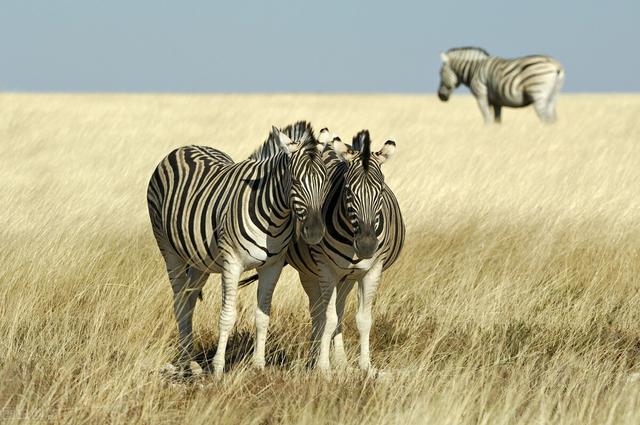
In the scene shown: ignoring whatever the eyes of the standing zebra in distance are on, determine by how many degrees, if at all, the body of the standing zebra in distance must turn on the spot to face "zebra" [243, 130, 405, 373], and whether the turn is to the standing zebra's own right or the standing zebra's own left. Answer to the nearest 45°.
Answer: approximately 90° to the standing zebra's own left

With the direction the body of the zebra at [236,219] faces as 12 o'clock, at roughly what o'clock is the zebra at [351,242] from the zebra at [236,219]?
the zebra at [351,242] is roughly at 11 o'clock from the zebra at [236,219].

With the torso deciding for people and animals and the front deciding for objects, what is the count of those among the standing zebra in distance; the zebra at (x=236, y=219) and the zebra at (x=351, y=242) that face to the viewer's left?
1

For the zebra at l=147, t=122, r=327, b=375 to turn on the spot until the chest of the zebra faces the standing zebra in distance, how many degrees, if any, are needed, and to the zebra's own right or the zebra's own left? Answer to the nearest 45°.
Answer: approximately 135° to the zebra's own left

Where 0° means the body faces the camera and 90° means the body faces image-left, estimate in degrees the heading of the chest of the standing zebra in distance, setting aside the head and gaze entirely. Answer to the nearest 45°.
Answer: approximately 90°

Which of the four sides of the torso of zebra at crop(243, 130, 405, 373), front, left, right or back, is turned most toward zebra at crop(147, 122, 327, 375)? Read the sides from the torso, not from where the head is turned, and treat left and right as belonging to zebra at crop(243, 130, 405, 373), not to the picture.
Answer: right

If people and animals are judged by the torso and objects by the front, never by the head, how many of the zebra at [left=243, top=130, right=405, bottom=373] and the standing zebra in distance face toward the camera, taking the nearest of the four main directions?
1

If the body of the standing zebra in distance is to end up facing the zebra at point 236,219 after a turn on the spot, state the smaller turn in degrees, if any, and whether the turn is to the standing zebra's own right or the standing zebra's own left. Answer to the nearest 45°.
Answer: approximately 90° to the standing zebra's own left

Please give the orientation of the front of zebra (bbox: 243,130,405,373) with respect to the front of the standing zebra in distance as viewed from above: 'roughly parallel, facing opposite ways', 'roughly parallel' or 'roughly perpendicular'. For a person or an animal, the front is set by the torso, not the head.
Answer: roughly perpendicular
